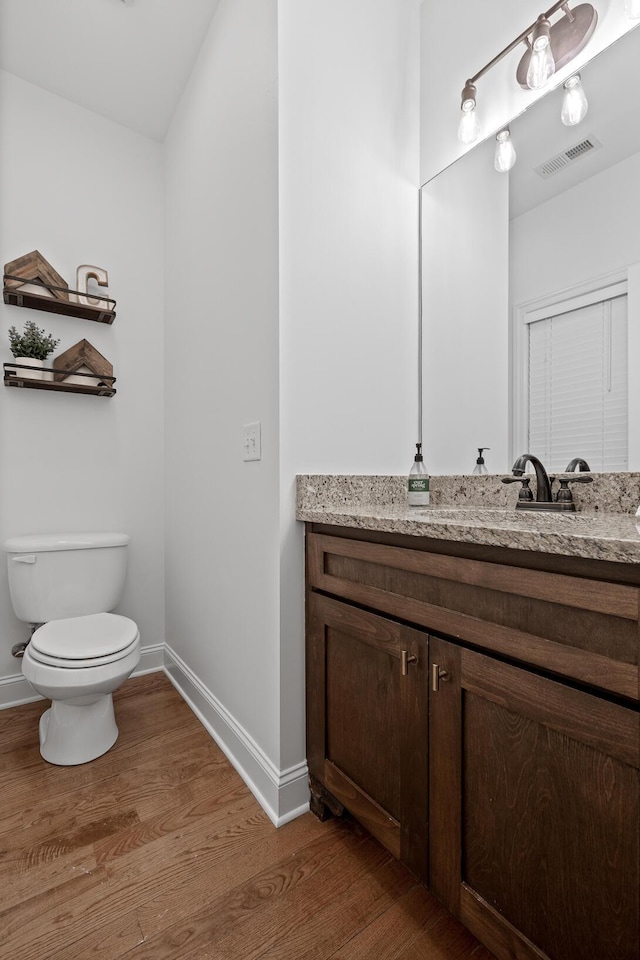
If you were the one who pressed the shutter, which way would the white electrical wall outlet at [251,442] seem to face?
facing the viewer and to the left of the viewer

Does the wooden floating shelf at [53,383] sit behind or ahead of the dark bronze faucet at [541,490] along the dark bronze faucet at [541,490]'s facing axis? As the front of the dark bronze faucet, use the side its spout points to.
ahead

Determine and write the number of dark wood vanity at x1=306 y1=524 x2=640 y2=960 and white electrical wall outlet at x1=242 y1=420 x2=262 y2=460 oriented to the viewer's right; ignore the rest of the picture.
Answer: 0

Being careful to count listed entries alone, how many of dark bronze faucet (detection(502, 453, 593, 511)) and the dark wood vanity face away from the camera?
0

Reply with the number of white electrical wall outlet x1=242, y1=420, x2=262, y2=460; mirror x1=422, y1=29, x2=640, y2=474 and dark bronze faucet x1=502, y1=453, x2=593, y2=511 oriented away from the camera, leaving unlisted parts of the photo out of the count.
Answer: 0

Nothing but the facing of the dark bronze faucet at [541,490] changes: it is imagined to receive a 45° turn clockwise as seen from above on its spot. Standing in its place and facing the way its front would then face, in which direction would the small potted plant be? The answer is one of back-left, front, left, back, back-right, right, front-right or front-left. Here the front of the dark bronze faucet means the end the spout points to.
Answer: front

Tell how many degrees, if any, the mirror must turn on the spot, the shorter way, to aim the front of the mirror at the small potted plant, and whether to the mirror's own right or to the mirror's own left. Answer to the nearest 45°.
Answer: approximately 45° to the mirror's own right

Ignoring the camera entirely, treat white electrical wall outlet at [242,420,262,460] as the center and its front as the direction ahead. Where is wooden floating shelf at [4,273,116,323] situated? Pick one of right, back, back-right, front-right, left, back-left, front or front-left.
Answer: right

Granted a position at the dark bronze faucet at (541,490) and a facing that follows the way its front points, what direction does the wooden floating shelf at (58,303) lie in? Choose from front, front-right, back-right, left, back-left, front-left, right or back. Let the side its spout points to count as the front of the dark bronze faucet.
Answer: front-right

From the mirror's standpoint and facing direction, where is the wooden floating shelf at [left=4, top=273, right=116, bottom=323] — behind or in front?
in front

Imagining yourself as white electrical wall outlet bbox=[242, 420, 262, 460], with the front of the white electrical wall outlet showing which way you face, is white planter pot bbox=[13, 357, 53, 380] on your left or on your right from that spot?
on your right

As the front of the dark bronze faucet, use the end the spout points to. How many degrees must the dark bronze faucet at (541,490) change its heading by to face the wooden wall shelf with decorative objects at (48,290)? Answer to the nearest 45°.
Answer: approximately 45° to its right
